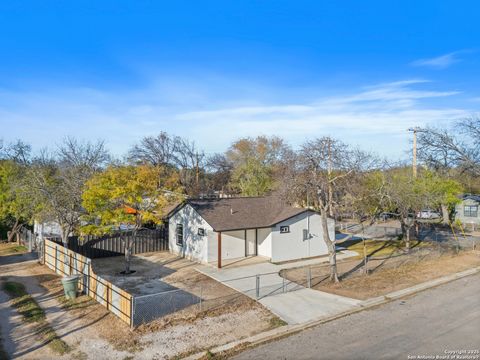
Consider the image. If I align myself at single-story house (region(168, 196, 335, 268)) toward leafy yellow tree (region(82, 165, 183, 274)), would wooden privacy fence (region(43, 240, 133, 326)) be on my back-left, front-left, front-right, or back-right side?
front-left

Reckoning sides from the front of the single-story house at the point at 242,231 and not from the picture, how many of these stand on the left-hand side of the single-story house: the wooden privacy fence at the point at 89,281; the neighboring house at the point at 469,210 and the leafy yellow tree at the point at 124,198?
1

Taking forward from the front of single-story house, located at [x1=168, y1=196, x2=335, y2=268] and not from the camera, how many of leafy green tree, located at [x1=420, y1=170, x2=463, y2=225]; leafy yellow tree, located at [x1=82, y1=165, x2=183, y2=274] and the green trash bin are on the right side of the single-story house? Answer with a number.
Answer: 2

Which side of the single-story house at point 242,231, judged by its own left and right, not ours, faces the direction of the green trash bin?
right

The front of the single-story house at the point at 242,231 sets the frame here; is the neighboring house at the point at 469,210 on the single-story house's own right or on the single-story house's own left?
on the single-story house's own left

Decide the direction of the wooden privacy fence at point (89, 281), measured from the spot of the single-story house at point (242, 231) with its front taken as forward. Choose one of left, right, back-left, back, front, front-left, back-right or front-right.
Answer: right

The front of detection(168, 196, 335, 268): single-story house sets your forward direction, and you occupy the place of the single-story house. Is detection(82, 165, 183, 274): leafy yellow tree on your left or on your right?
on your right

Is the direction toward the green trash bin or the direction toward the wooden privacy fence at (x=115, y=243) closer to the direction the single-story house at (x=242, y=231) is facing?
the green trash bin

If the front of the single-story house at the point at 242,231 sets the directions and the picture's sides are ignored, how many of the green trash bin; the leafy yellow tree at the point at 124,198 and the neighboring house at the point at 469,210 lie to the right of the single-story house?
2

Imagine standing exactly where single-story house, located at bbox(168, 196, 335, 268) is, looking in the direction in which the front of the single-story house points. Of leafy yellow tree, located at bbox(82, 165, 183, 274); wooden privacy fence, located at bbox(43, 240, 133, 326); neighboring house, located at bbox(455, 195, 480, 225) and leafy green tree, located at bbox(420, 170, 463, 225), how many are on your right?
2

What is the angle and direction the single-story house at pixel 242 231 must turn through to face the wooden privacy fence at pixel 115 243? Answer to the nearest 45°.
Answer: approximately 135° to its right

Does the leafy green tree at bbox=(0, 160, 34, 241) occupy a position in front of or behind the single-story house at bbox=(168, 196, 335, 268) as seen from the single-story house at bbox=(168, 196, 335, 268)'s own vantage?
behind

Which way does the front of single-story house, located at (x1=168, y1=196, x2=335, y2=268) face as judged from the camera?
facing the viewer and to the right of the viewer
